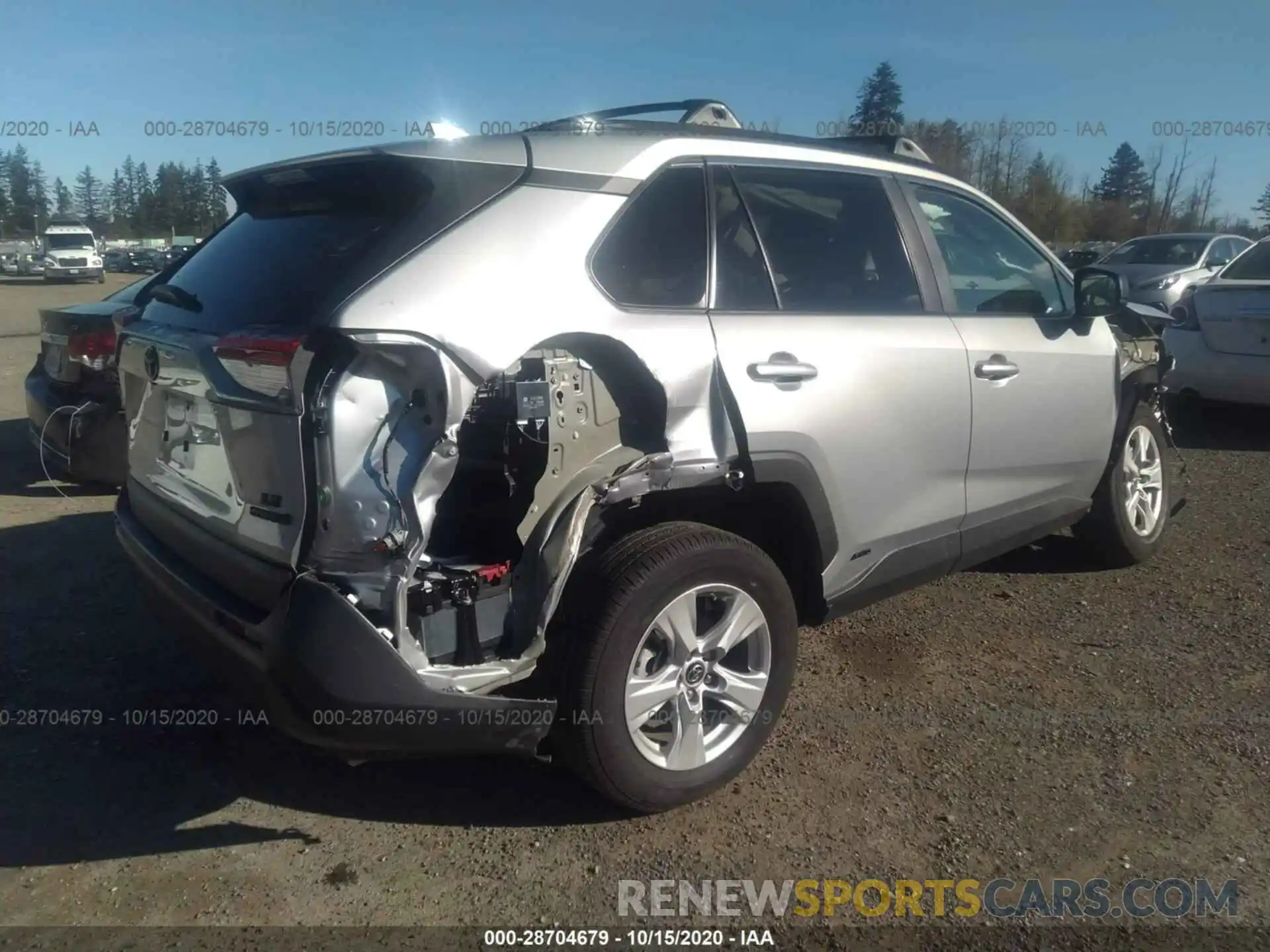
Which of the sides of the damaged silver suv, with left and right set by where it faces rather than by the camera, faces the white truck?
left

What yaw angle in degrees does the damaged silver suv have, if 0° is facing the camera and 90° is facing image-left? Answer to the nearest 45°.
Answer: approximately 225°

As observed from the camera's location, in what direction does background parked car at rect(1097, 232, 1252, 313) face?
facing the viewer and to the left of the viewer

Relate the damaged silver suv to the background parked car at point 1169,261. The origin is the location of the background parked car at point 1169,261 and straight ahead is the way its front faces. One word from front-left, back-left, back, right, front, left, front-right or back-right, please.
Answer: front-left

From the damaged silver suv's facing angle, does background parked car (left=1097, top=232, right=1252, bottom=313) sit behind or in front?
in front

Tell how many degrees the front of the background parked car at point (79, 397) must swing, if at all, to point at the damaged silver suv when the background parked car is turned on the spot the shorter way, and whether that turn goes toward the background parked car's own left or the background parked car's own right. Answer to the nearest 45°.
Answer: approximately 135° to the background parked car's own right

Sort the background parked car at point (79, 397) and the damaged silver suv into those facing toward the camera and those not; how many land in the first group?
0

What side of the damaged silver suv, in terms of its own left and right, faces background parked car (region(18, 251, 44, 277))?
left

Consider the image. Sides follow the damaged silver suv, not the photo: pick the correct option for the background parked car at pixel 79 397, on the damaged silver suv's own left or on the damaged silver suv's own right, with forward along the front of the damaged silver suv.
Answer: on the damaged silver suv's own left

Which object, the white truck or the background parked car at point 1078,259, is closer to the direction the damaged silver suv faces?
the background parked car

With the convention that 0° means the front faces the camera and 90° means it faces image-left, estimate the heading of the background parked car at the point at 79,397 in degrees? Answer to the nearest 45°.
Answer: approximately 225°

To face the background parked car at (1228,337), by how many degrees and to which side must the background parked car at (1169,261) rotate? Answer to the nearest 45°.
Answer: approximately 45° to its left

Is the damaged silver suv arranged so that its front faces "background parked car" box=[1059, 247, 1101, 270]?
yes

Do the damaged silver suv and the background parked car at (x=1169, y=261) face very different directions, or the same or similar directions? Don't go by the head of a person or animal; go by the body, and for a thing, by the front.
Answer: very different directions

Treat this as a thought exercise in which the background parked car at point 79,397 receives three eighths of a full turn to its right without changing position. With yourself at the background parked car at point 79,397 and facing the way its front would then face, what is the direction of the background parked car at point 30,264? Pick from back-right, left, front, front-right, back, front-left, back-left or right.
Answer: back
